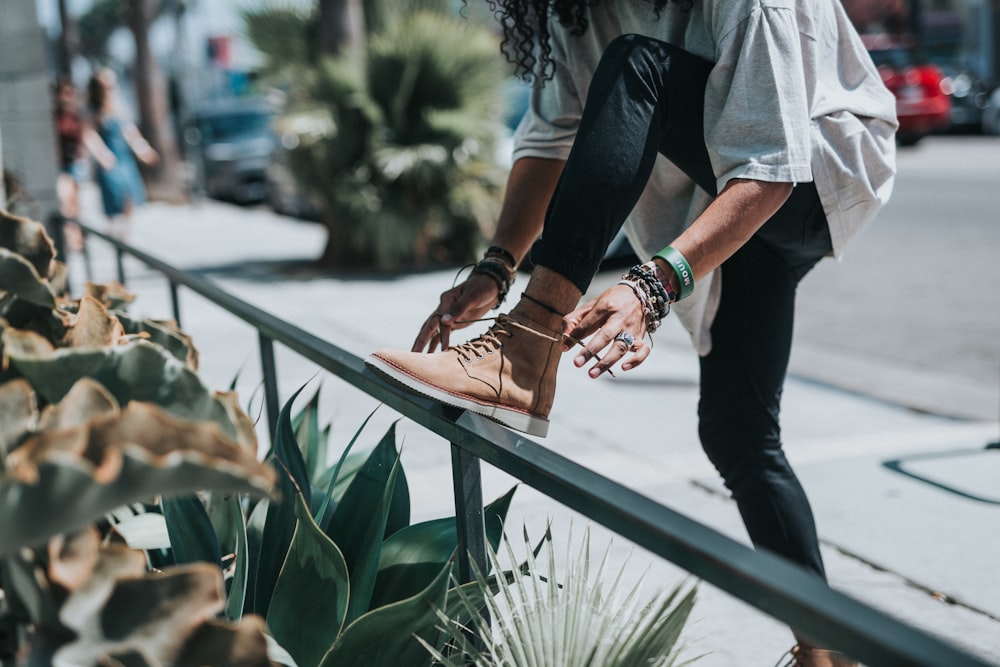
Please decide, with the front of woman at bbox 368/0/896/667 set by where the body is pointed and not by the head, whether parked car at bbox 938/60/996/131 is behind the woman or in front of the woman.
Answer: behind

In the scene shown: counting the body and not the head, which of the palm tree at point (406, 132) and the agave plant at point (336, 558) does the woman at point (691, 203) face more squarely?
the agave plant

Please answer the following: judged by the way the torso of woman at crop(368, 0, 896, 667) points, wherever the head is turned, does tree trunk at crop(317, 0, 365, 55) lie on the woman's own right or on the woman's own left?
on the woman's own right

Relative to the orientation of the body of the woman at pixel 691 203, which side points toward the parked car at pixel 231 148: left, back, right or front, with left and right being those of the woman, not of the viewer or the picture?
right

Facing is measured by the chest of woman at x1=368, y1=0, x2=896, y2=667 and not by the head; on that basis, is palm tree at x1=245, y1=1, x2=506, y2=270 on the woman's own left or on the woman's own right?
on the woman's own right

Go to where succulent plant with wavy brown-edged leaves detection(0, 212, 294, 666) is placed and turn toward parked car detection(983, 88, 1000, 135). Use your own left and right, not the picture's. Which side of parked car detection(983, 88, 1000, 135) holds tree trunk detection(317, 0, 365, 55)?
left

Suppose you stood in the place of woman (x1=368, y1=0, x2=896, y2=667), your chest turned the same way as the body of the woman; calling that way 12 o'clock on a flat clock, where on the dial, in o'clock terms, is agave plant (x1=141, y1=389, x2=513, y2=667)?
The agave plant is roughly at 12 o'clock from the woman.

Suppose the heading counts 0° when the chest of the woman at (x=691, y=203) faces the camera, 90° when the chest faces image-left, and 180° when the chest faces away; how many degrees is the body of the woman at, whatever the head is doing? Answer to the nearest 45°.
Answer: approximately 45°

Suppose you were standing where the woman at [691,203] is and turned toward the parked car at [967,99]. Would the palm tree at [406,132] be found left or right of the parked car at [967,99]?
left

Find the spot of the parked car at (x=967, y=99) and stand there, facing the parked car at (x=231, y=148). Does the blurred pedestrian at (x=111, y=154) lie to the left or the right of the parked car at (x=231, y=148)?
left
